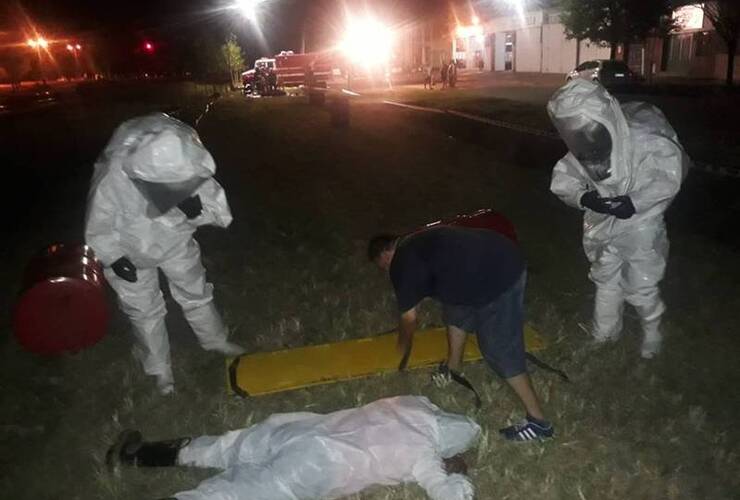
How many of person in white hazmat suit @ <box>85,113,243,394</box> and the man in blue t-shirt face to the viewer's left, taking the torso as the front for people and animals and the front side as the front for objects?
1

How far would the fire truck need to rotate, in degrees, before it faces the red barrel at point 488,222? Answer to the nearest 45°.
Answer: approximately 45° to its left

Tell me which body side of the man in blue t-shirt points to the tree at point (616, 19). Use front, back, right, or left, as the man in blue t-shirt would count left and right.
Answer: right

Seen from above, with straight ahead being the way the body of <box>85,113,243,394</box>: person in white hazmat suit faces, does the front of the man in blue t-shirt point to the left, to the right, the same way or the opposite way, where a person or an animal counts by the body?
the opposite way

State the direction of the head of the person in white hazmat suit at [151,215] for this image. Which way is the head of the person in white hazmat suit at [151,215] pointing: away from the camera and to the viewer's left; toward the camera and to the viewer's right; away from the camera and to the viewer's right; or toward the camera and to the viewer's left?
toward the camera and to the viewer's right

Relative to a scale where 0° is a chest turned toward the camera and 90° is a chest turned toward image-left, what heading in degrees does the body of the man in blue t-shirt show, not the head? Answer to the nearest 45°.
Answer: approximately 90°

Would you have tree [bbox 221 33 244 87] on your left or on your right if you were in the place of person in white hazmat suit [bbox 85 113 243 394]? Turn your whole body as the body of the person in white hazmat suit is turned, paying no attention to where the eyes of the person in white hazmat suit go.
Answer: on your left

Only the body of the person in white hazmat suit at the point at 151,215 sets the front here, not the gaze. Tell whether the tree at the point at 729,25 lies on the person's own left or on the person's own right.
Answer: on the person's own left

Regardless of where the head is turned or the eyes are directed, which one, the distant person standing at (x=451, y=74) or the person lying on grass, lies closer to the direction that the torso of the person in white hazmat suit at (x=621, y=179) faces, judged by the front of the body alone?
the person lying on grass

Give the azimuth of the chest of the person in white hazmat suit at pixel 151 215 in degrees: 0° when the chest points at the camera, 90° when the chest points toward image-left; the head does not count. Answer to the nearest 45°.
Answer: approximately 315°

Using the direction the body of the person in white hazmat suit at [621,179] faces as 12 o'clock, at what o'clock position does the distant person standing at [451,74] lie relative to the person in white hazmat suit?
The distant person standing is roughly at 4 o'clock from the person in white hazmat suit.

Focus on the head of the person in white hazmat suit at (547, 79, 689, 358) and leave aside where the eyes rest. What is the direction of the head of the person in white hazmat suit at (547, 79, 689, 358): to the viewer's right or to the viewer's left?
to the viewer's left

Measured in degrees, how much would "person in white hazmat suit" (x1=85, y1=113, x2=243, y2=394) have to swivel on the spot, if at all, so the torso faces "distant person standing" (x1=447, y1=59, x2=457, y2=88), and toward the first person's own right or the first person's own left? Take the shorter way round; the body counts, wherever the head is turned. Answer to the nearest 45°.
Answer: approximately 90° to the first person's own left

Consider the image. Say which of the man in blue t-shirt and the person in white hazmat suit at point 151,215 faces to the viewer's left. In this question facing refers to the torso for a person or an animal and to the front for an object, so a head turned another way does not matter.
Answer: the man in blue t-shirt
